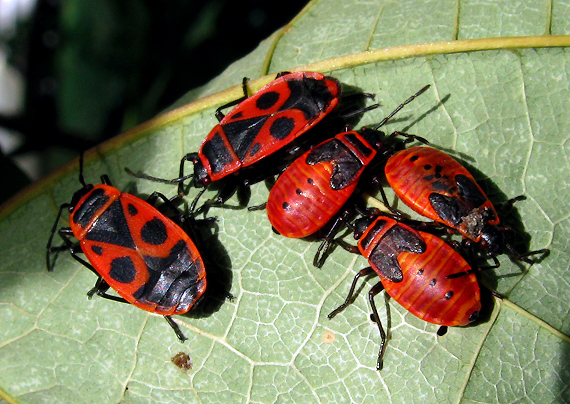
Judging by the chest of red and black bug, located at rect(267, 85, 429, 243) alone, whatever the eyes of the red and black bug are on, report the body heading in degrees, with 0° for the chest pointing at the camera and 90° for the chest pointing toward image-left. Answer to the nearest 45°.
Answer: approximately 225°

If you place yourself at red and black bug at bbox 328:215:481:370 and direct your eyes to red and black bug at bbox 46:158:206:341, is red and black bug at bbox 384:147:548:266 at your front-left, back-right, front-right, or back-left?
back-right

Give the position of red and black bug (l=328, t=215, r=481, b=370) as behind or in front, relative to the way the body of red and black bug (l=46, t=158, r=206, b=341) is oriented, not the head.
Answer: behind

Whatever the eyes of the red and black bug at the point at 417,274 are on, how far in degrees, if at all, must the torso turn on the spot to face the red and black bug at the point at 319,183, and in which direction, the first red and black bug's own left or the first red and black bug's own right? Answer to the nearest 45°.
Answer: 0° — it already faces it

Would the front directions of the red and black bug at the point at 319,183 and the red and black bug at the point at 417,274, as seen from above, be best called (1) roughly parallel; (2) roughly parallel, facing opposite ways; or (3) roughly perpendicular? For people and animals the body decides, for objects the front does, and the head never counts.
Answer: roughly perpendicular

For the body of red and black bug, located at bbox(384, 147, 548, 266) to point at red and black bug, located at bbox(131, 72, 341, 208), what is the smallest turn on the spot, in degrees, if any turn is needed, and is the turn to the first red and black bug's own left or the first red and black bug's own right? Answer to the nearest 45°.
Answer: approximately 135° to the first red and black bug's own right

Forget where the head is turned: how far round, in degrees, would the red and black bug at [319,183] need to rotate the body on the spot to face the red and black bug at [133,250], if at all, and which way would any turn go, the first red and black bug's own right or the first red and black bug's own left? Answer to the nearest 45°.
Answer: approximately 135° to the first red and black bug's own left

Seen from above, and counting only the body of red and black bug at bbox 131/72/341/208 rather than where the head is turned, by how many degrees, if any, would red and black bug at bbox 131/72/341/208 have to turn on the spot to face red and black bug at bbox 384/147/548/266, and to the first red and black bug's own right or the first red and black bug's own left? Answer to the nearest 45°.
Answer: approximately 90° to the first red and black bug's own left

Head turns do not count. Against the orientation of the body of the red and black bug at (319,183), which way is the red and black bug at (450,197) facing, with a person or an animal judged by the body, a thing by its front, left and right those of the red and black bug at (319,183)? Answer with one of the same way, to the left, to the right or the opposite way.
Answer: to the right

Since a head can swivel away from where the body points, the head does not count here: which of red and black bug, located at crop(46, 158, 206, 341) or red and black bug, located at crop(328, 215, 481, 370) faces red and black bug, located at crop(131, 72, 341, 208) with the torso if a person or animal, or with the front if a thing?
red and black bug, located at crop(328, 215, 481, 370)

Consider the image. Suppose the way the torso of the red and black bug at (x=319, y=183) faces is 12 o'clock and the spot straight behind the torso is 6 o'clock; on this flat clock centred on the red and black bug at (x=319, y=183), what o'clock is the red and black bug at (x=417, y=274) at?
the red and black bug at (x=417, y=274) is roughly at 3 o'clock from the red and black bug at (x=319, y=183).

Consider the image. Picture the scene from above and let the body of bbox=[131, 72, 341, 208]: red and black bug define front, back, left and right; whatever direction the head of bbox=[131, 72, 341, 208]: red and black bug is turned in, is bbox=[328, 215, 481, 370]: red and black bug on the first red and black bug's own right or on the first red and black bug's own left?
on the first red and black bug's own left
